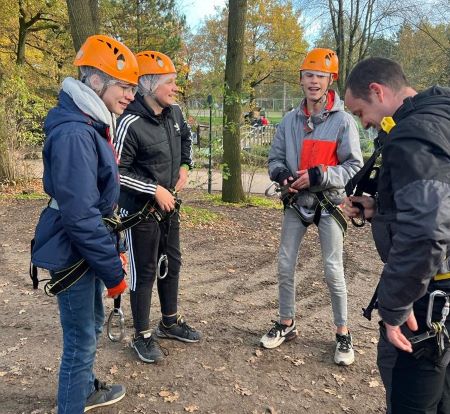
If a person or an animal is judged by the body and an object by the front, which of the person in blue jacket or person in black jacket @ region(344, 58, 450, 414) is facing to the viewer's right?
the person in blue jacket

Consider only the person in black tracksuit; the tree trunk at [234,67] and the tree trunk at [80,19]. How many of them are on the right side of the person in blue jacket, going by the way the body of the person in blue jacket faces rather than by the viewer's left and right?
0

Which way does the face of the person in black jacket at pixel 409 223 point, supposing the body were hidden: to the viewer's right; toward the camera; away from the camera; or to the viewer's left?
to the viewer's left

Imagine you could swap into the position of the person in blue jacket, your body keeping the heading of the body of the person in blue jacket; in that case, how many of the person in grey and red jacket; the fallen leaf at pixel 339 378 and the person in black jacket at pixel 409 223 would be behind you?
0

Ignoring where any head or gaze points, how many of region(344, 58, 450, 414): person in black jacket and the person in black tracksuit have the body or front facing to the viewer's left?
1

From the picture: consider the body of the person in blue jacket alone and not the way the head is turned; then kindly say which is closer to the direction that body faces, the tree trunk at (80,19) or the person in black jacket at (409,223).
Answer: the person in black jacket

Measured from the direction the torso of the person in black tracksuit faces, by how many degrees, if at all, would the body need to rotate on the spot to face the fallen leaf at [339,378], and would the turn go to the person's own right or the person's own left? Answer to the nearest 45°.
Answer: approximately 45° to the person's own left

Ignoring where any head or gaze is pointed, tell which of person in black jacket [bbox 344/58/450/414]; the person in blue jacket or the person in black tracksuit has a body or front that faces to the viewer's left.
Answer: the person in black jacket

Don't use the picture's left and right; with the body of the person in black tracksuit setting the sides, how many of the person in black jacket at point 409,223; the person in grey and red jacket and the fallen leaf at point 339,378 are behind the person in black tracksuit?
0

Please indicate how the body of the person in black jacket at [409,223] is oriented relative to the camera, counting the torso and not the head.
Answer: to the viewer's left

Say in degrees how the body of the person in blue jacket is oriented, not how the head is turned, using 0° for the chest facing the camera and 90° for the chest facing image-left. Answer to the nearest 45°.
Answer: approximately 270°

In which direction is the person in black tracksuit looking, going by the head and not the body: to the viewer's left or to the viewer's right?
to the viewer's right

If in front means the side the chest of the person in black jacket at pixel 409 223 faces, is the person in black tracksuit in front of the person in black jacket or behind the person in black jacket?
in front

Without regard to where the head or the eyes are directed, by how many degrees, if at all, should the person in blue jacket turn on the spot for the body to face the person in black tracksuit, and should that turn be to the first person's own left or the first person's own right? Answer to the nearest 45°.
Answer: approximately 45° to the first person's own left

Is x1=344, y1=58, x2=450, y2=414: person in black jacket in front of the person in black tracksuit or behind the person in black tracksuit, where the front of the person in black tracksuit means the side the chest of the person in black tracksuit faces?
in front

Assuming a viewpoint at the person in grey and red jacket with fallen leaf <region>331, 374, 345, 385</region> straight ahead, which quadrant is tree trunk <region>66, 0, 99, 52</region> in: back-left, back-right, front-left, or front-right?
back-right

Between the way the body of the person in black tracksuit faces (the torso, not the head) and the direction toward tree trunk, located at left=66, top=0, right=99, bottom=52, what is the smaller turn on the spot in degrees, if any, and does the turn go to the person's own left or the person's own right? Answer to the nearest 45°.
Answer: approximately 135° to the person's own left
